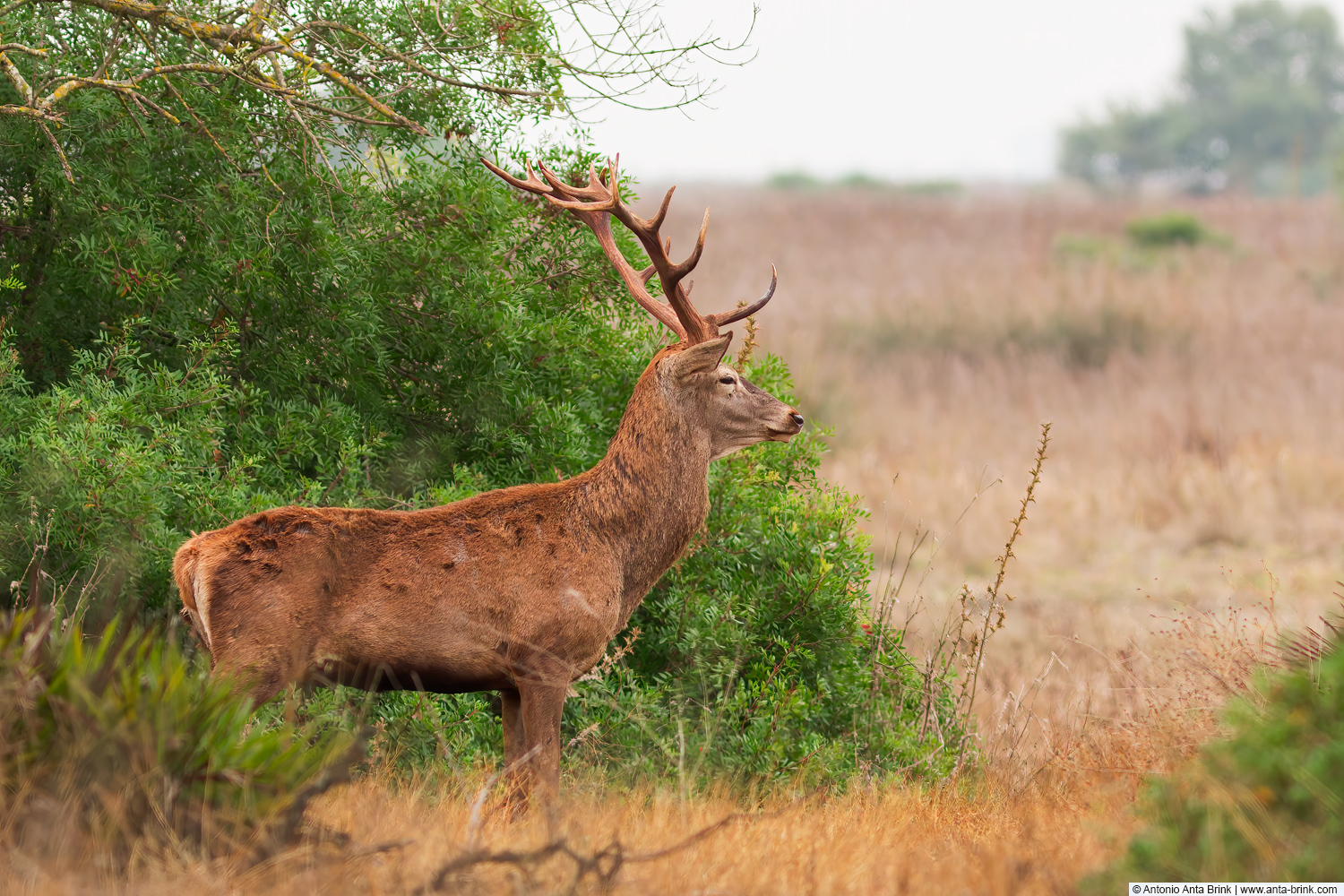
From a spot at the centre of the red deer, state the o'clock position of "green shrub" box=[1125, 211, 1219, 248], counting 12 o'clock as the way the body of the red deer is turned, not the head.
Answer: The green shrub is roughly at 10 o'clock from the red deer.

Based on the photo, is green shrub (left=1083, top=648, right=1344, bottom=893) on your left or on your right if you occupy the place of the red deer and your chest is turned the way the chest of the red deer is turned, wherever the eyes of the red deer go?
on your right

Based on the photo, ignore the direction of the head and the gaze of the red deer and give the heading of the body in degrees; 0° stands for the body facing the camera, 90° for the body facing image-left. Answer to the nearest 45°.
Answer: approximately 270°

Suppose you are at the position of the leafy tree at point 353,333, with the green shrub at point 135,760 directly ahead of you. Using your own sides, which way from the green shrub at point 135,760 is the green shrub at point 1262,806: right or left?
left

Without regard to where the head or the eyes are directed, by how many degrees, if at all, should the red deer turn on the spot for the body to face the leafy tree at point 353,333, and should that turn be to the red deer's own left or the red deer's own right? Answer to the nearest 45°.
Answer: approximately 90° to the red deer's own left

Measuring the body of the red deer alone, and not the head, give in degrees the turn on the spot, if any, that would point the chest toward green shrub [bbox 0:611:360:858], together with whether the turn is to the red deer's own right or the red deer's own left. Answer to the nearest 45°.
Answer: approximately 135° to the red deer's own right
